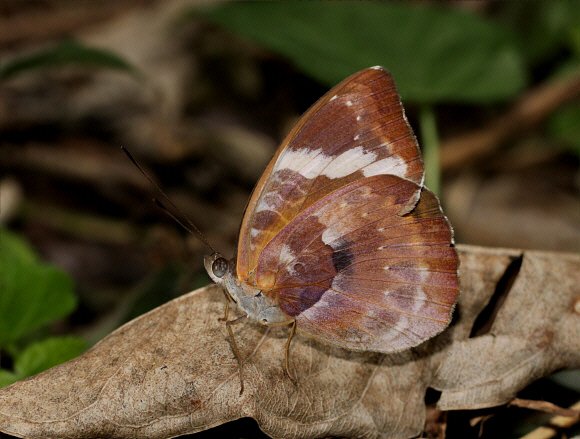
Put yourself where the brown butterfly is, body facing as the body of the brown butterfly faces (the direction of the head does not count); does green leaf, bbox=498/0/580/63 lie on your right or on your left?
on your right

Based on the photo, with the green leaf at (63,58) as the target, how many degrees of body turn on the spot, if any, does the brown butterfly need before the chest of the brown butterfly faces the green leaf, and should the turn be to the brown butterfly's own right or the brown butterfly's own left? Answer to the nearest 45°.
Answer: approximately 45° to the brown butterfly's own right

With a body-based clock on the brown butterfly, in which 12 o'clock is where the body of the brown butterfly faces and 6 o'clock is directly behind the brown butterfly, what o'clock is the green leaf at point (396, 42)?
The green leaf is roughly at 3 o'clock from the brown butterfly.

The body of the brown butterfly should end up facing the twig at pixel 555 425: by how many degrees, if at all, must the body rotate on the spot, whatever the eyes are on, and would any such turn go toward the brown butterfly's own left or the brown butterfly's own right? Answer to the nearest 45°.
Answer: approximately 180°

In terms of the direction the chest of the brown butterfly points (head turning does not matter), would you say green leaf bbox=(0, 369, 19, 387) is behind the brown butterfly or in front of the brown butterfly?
in front

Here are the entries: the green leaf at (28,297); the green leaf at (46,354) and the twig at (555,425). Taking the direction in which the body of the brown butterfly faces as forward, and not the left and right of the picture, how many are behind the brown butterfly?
1

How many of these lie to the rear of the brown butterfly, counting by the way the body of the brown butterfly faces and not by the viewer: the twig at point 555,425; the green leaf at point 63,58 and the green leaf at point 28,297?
1

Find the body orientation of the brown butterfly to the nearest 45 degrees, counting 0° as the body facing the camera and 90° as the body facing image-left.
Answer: approximately 90°

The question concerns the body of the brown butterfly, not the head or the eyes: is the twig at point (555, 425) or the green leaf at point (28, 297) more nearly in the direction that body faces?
the green leaf

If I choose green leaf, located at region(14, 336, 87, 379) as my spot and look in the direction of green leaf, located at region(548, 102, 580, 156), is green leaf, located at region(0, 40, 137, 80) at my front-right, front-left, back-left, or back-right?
front-left

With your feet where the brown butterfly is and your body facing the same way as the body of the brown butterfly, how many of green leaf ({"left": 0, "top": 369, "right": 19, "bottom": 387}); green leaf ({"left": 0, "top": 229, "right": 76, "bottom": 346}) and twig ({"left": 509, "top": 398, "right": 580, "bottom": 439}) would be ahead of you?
2

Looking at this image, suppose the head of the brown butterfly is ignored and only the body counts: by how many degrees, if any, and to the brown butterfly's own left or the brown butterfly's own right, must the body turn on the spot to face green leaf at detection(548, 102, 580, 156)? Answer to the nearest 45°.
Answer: approximately 135° to the brown butterfly's own right

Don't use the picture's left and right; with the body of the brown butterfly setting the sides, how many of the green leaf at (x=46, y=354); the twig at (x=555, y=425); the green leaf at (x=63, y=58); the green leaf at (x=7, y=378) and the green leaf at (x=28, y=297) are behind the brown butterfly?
1

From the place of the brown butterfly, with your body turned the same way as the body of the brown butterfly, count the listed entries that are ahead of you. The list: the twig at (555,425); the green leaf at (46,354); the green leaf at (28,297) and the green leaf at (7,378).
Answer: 3

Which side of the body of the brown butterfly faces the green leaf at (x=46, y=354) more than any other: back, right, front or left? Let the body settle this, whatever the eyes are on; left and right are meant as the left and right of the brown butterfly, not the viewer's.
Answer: front
